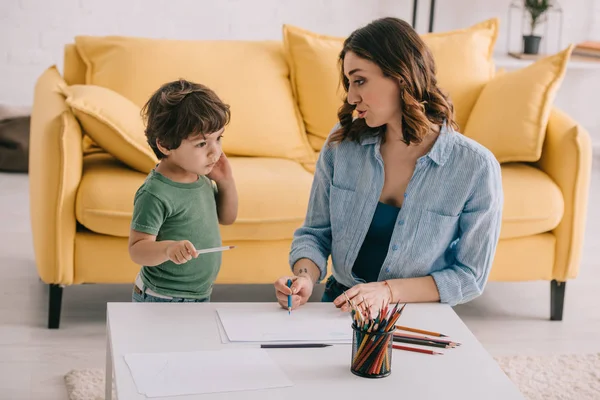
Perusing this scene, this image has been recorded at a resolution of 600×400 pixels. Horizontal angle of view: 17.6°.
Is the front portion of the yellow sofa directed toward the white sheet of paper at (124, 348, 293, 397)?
yes

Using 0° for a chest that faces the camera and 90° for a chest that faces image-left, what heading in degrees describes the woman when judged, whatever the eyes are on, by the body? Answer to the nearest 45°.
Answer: approximately 45°

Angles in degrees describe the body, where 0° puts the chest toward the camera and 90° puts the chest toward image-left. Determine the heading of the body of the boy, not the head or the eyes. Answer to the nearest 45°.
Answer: approximately 315°

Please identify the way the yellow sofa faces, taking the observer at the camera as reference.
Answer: facing the viewer

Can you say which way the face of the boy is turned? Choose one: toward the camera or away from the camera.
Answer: toward the camera

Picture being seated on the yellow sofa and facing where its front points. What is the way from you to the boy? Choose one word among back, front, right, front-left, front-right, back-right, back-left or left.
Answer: front

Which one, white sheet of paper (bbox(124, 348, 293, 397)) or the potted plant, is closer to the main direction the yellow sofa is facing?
the white sheet of paper

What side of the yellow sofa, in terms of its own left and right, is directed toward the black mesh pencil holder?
front

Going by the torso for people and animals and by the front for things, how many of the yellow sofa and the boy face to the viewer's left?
0

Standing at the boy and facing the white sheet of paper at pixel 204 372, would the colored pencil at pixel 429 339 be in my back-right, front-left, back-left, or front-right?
front-left

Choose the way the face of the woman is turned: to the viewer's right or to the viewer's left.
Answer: to the viewer's left
